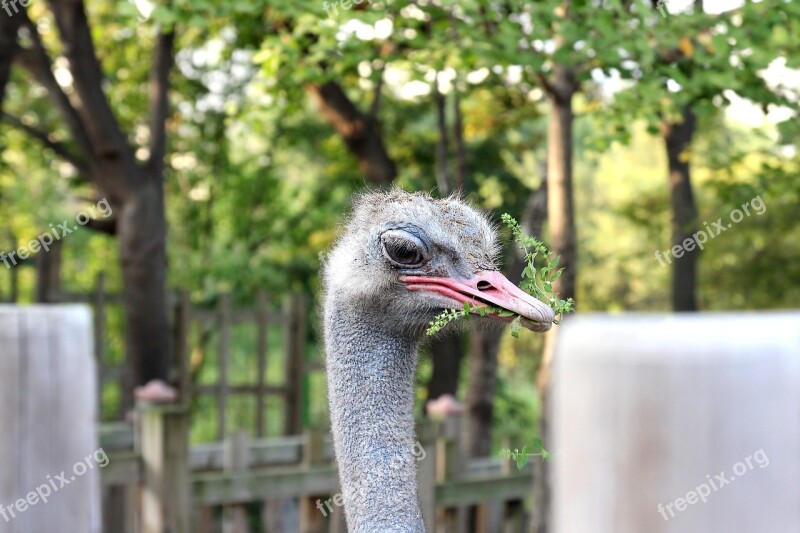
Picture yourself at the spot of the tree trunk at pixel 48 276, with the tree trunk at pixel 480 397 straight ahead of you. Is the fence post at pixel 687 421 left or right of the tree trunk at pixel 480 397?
right
